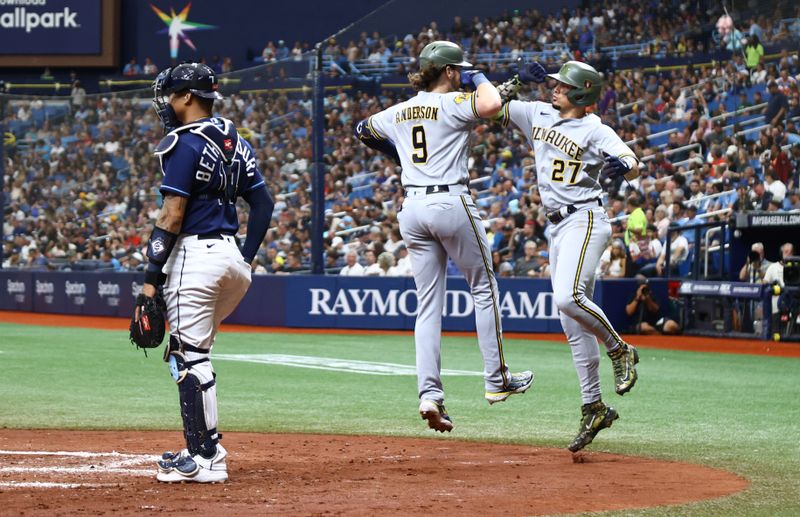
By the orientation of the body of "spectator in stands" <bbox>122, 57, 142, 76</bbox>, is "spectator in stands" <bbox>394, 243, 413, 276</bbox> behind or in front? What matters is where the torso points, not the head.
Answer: in front

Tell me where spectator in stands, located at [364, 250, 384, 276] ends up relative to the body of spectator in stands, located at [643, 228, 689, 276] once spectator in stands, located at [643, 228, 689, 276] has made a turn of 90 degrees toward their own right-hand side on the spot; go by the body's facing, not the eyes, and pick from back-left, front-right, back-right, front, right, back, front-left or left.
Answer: front-left

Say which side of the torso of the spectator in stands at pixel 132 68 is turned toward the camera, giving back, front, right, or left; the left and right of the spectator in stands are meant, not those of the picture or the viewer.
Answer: front

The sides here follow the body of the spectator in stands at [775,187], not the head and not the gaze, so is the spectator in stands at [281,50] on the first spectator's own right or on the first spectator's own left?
on the first spectator's own right

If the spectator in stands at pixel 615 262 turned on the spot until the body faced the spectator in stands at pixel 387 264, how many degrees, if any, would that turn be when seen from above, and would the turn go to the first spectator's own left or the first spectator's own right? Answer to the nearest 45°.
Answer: approximately 45° to the first spectator's own right

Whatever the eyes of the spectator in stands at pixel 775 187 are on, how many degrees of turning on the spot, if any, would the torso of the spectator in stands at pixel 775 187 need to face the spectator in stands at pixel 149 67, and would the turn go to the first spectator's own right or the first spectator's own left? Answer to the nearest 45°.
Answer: approximately 90° to the first spectator's own right

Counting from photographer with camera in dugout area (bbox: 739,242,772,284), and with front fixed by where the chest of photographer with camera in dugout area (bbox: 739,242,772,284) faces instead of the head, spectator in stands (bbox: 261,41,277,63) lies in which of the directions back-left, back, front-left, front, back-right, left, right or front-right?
right

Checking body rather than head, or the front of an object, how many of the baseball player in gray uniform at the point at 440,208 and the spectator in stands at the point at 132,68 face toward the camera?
1

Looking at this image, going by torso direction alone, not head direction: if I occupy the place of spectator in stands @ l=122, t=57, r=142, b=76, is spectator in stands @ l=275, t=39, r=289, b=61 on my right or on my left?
on my left

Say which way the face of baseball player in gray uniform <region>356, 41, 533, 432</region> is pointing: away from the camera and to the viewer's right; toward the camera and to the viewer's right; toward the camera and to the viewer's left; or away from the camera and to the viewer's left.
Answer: away from the camera and to the viewer's right

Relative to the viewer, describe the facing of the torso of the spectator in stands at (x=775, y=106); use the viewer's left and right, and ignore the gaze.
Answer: facing the viewer and to the left of the viewer

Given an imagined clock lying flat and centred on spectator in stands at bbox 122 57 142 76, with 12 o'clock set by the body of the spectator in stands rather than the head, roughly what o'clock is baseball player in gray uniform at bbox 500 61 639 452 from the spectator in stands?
The baseball player in gray uniform is roughly at 12 o'clock from the spectator in stands.

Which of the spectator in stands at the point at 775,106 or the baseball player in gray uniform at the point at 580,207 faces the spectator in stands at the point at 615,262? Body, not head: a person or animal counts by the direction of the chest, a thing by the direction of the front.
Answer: the spectator in stands at the point at 775,106
